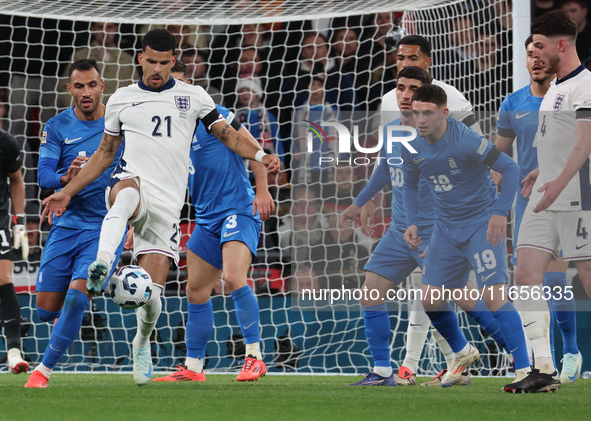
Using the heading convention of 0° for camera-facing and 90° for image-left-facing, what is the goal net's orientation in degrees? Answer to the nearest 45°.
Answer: approximately 0°

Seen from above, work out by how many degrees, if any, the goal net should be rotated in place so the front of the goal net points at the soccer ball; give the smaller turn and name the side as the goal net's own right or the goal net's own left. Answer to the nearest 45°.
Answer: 0° — it already faces it
